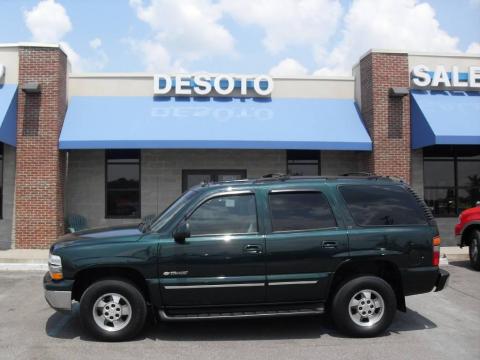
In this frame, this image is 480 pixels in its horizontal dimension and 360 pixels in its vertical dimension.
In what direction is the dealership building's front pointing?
toward the camera

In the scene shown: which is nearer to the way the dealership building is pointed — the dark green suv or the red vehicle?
the dark green suv

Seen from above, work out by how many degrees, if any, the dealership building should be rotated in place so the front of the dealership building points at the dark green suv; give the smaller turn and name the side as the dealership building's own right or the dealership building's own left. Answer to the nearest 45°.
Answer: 0° — it already faces it

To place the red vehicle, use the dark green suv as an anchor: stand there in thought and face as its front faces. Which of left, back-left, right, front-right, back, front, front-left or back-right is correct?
back-right

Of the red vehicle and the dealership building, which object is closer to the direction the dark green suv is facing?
the dealership building

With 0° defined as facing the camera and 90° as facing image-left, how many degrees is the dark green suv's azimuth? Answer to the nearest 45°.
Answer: approximately 90°

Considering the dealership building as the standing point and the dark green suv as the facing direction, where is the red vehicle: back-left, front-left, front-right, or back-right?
front-left

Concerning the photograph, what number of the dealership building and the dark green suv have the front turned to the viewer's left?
1

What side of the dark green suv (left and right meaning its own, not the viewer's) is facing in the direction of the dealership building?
right

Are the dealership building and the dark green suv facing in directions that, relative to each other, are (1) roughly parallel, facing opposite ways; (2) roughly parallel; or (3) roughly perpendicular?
roughly perpendicular

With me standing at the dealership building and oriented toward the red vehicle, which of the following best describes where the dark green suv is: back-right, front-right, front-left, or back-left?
front-right
